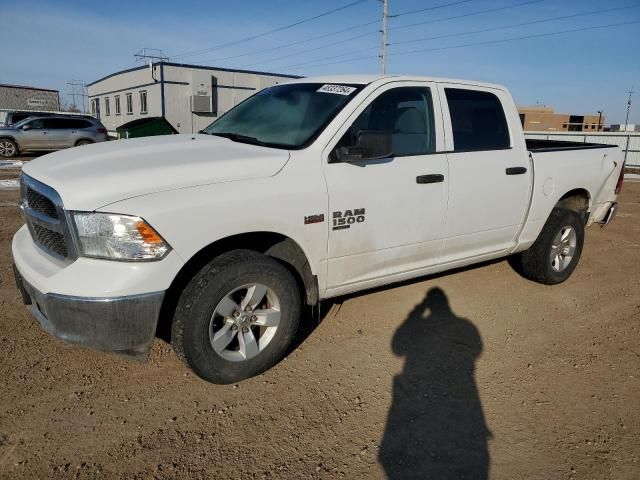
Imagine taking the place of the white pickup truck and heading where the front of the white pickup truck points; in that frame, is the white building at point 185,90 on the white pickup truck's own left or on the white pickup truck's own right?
on the white pickup truck's own right

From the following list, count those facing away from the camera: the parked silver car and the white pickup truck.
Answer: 0

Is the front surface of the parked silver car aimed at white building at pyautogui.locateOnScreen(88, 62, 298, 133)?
no

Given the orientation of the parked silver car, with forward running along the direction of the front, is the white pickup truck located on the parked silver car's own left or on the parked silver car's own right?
on the parked silver car's own left

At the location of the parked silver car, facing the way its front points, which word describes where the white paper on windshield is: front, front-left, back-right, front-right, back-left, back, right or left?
left

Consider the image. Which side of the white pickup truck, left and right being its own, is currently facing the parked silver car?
right

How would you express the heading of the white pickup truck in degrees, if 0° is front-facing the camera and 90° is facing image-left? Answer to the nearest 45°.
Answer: approximately 45°

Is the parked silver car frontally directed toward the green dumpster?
no

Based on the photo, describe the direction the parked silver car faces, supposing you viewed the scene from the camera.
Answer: facing to the left of the viewer

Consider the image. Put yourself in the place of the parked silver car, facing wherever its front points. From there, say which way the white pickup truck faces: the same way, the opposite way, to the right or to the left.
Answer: the same way

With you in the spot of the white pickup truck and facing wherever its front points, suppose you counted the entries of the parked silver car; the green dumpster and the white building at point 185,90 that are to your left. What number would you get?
0

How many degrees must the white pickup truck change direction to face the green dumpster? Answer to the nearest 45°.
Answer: approximately 135° to its right
